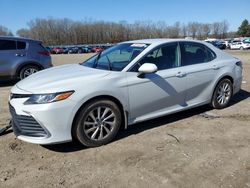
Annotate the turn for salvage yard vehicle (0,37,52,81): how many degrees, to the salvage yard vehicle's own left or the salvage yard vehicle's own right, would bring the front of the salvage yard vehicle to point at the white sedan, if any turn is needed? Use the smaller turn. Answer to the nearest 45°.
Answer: approximately 90° to the salvage yard vehicle's own left

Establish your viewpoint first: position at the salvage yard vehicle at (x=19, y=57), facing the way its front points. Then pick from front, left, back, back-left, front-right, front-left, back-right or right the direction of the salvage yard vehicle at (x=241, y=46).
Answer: back-right

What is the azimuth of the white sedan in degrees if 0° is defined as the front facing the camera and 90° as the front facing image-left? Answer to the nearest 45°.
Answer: approximately 45°

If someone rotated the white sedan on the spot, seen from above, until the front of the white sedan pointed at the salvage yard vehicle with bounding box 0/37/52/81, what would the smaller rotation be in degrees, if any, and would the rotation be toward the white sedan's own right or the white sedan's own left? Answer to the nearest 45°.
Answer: approximately 90° to the white sedan's own right

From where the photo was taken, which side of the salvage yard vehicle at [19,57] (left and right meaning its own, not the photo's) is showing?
left

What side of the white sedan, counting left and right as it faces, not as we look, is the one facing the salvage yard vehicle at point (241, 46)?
back
